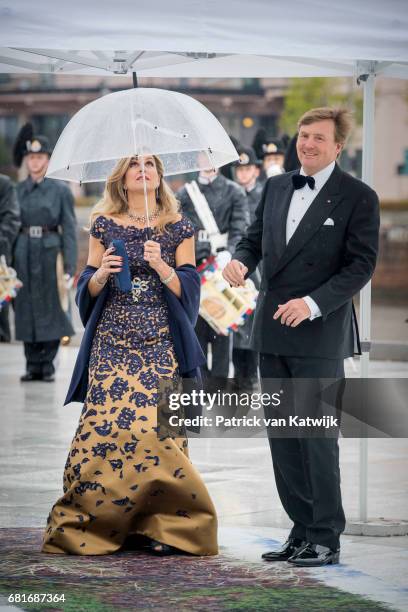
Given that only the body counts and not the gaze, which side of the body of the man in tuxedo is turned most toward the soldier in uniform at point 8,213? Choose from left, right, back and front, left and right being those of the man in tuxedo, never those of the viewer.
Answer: right

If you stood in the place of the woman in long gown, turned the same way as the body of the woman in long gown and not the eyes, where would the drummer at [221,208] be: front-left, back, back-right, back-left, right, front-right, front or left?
back

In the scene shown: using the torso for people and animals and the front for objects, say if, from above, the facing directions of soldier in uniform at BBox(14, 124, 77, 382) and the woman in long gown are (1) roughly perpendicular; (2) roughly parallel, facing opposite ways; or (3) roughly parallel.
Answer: roughly parallel

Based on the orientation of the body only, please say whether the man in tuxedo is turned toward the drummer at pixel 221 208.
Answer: no

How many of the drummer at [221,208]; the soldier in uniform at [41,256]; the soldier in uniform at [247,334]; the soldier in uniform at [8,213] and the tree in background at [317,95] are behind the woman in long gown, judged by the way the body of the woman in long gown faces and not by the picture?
5

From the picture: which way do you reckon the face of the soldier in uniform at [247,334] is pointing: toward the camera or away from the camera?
toward the camera

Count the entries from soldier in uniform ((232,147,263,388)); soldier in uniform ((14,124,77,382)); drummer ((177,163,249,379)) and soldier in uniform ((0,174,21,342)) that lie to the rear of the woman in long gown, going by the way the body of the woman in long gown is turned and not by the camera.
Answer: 4

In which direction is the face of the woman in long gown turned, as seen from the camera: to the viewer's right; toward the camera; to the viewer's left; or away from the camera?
toward the camera

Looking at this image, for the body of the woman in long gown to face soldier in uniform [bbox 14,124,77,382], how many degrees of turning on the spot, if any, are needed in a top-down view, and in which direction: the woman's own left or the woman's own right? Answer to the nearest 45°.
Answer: approximately 180°

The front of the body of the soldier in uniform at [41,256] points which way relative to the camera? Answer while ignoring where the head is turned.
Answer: toward the camera

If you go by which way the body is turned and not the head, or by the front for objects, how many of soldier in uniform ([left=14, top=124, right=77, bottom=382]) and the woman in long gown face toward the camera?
2

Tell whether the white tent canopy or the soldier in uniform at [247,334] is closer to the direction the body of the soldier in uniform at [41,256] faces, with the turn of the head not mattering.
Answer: the white tent canopy

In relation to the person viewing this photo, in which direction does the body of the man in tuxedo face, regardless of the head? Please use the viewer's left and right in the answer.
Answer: facing the viewer and to the left of the viewer

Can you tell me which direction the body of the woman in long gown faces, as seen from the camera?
toward the camera

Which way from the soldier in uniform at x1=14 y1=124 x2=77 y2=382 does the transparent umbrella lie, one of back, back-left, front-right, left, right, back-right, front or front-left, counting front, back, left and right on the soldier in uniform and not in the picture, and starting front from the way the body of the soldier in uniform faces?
front
